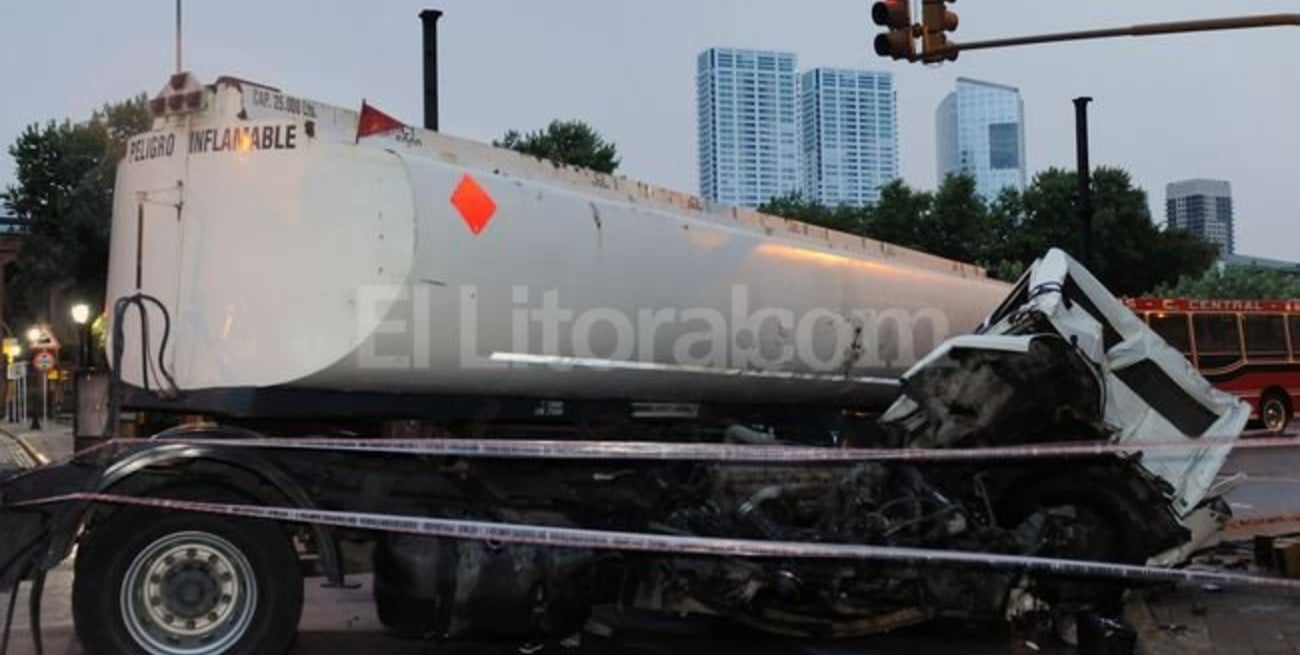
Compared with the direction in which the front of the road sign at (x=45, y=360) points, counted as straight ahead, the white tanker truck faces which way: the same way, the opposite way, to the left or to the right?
to the left

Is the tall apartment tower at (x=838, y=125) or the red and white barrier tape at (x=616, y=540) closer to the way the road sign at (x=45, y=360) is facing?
the red and white barrier tape

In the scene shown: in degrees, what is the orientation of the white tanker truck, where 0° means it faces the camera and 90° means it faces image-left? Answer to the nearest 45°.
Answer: approximately 225°

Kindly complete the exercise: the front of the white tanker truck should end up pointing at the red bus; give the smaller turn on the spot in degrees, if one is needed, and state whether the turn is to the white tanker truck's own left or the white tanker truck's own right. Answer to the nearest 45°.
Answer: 0° — it already faces it
